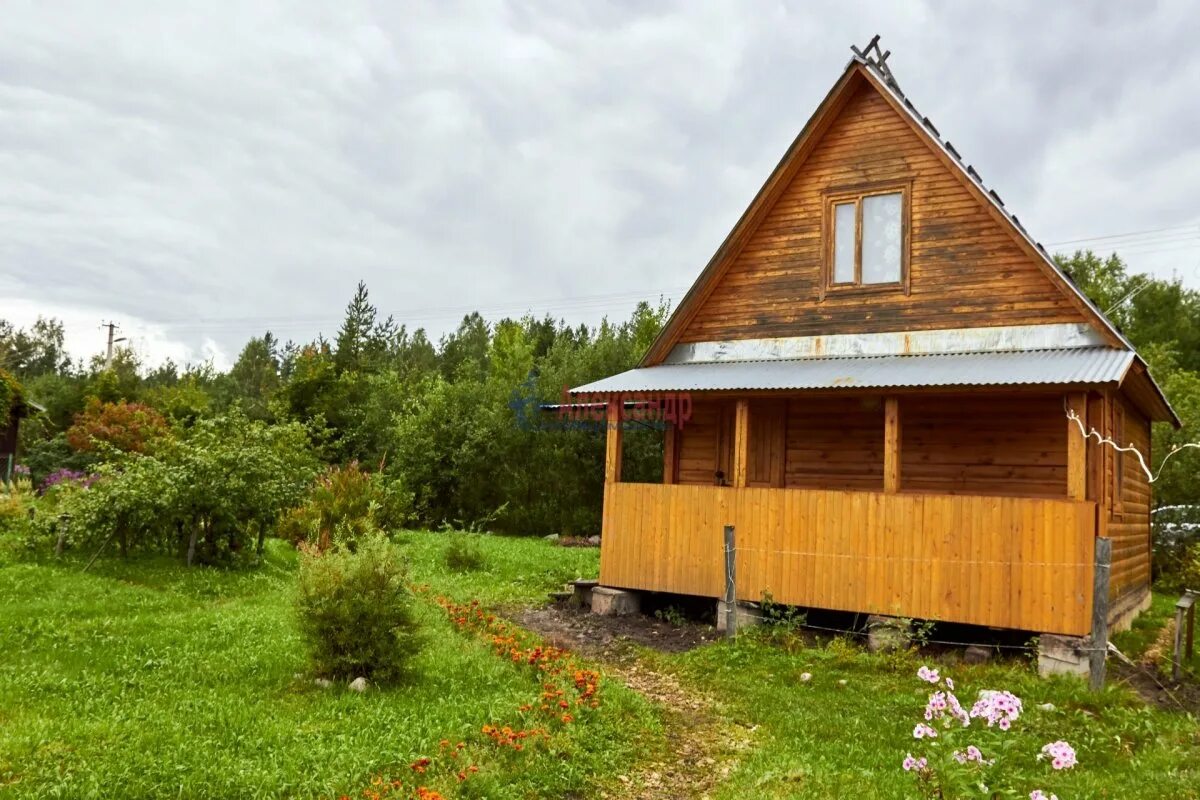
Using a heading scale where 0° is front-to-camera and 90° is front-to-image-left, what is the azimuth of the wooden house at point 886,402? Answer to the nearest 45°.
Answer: approximately 0°

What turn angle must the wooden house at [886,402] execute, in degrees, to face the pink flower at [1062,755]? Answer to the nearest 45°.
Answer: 0° — it already faces it

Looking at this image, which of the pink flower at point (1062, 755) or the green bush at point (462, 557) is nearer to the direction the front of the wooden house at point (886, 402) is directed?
the pink flower

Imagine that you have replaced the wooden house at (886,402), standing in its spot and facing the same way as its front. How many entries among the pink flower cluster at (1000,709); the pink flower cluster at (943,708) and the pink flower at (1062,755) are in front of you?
3

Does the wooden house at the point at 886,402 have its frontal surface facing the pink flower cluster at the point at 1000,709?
yes

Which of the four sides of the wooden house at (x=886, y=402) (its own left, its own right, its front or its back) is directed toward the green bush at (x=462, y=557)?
right

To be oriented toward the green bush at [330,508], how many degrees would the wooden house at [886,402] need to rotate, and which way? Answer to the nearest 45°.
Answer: approximately 90° to its right

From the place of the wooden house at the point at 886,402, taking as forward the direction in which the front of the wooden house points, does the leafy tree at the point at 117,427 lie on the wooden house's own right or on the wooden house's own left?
on the wooden house's own right

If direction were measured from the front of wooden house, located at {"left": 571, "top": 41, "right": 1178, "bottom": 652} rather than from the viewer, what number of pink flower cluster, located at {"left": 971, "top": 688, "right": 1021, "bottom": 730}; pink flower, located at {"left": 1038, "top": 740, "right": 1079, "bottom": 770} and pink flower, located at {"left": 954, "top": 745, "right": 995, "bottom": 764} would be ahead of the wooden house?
3

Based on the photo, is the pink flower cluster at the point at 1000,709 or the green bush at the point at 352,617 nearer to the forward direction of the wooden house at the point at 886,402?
the pink flower cluster

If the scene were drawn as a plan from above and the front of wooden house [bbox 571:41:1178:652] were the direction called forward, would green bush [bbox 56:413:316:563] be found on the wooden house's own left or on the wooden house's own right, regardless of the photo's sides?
on the wooden house's own right

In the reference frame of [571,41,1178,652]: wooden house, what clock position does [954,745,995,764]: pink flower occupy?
The pink flower is roughly at 12 o'clock from the wooden house.

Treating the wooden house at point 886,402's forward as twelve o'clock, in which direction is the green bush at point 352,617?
The green bush is roughly at 1 o'clock from the wooden house.
